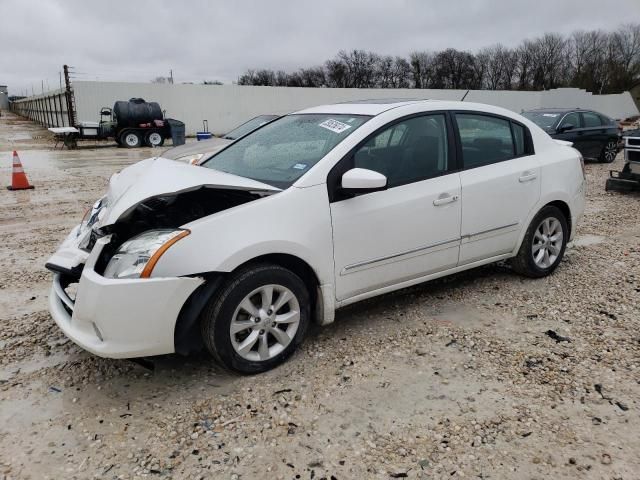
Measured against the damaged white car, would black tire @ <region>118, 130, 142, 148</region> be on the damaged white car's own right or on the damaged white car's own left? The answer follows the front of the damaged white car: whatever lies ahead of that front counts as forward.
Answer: on the damaged white car's own right

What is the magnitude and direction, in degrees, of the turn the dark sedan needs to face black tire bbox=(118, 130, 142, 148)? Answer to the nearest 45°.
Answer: approximately 45° to its right

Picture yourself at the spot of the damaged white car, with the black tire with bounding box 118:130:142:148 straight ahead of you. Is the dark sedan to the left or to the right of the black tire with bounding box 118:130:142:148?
right

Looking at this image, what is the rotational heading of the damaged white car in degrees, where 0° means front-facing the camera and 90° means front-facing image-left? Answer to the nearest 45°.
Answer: approximately 45°

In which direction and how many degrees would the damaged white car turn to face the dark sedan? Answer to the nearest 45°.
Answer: approximately 180°

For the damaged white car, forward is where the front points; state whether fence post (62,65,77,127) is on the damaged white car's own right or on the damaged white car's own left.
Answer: on the damaged white car's own right

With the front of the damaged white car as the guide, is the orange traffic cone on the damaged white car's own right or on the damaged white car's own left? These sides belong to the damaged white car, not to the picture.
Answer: on the damaged white car's own right
